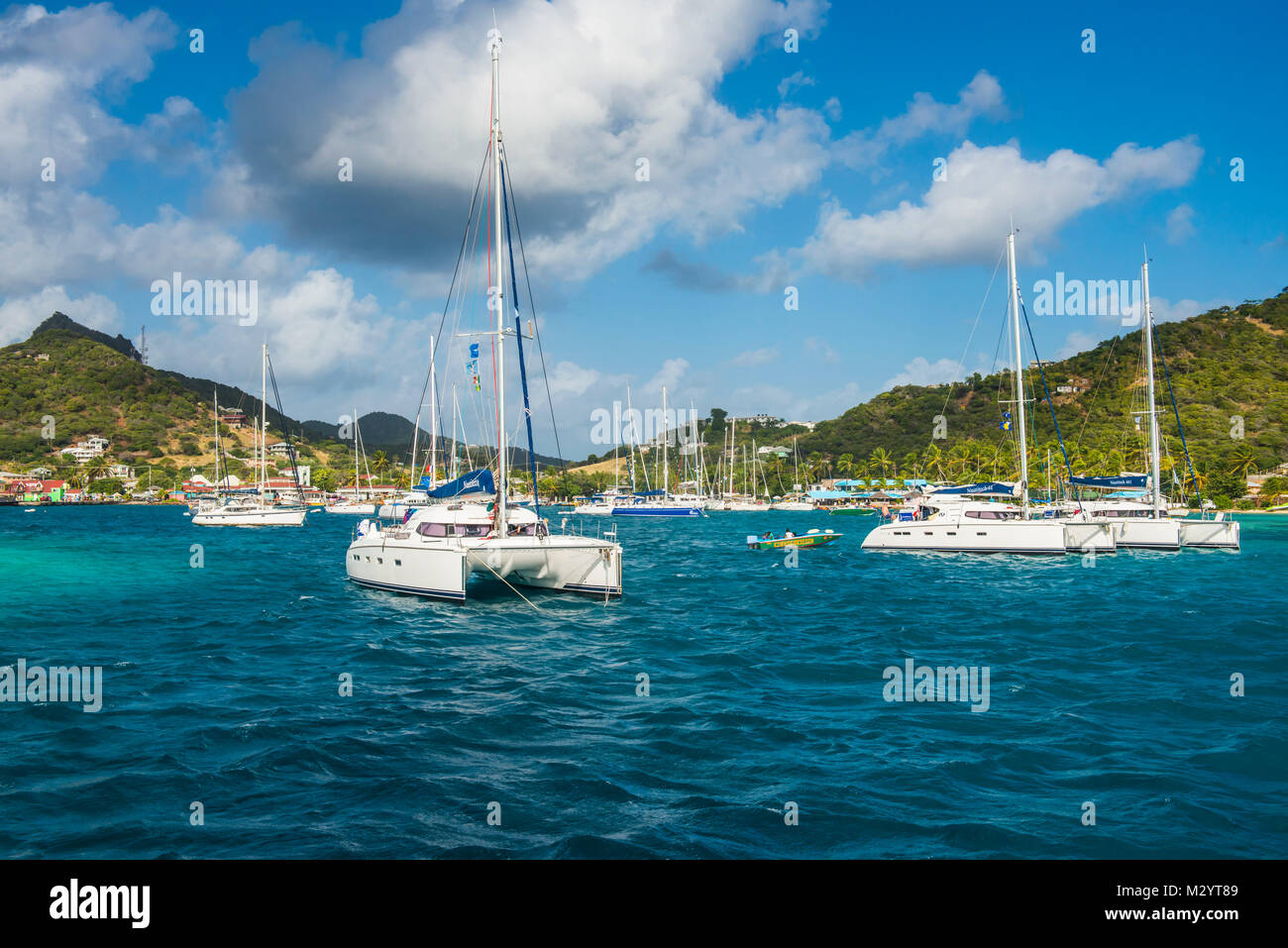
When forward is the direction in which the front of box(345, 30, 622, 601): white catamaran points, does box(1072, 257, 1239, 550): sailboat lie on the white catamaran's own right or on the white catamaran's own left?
on the white catamaran's own left

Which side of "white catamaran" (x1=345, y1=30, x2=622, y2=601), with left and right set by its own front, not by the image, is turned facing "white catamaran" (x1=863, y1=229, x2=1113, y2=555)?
left

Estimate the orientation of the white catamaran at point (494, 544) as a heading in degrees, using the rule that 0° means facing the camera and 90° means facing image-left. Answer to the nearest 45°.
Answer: approximately 315°
